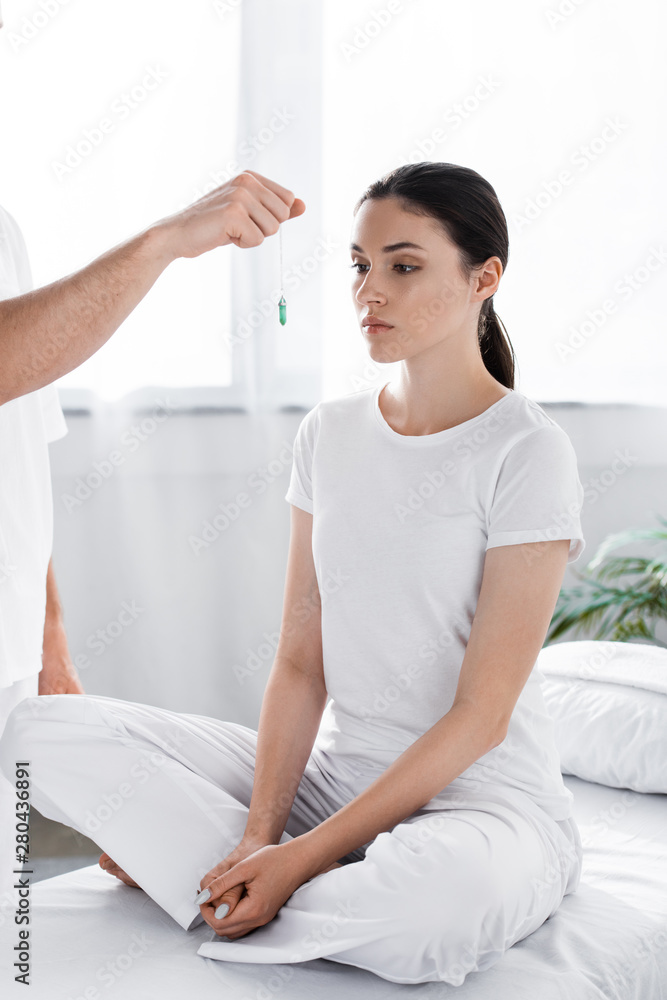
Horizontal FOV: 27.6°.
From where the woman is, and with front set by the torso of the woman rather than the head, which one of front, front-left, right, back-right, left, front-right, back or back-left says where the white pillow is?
back

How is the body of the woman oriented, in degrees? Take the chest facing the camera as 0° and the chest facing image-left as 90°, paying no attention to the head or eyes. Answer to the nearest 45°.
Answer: approximately 45°
